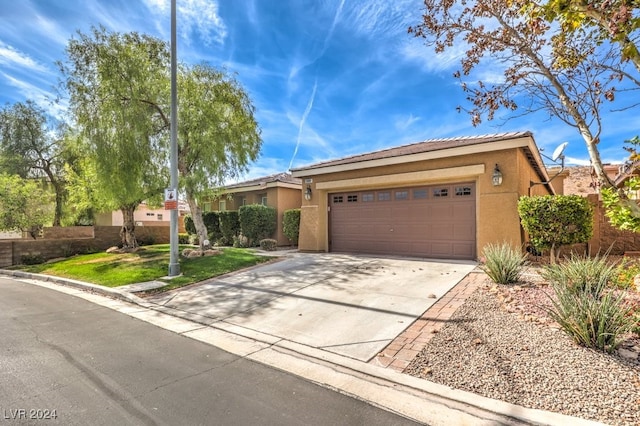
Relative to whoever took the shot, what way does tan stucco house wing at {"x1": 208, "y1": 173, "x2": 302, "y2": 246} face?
facing the viewer and to the left of the viewer

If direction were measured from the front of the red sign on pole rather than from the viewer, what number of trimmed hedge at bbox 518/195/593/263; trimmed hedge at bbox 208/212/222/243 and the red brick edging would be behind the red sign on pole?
1

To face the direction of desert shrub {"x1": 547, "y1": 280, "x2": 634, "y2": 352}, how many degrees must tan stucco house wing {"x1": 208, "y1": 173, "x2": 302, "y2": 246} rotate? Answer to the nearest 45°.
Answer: approximately 45° to its left

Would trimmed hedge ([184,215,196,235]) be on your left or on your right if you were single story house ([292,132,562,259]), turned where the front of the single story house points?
on your right

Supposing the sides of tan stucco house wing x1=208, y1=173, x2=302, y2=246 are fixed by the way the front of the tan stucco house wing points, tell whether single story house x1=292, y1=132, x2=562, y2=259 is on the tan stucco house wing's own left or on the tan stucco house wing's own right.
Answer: on the tan stucco house wing's own left

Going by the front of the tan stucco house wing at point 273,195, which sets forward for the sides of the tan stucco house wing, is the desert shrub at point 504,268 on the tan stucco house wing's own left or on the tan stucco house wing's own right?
on the tan stucco house wing's own left

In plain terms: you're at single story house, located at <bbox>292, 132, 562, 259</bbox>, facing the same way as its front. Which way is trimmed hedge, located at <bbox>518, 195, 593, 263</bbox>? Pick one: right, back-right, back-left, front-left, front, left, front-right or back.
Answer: left

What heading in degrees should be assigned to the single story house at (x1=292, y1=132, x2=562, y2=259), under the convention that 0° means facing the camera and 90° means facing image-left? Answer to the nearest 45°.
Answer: approximately 45°

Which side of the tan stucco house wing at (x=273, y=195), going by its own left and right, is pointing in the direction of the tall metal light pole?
front

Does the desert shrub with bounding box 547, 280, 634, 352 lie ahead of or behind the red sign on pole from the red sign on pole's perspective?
ahead
